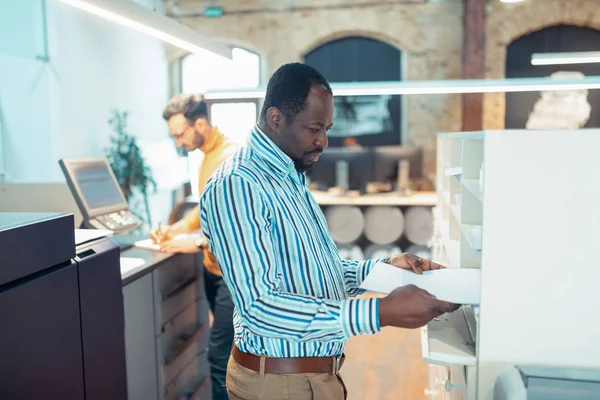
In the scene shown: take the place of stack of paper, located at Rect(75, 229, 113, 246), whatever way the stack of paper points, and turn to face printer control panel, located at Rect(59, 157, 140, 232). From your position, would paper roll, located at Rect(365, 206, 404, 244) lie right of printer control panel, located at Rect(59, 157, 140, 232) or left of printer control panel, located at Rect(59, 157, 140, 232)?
right

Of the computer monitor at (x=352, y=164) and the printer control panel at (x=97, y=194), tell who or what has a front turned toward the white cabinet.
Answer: the printer control panel at (x=97, y=194)

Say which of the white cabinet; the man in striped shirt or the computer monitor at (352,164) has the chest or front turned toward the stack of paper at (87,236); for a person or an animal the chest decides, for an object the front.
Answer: the white cabinet

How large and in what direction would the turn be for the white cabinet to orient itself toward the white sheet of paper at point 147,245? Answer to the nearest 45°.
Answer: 0° — it already faces it

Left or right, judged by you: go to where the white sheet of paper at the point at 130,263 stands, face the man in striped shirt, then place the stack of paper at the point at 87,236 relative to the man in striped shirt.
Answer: right

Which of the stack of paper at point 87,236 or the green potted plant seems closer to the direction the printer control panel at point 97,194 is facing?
the stack of paper

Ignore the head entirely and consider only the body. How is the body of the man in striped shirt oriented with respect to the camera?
to the viewer's right

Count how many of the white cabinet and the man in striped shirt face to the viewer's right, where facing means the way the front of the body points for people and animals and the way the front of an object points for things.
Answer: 1

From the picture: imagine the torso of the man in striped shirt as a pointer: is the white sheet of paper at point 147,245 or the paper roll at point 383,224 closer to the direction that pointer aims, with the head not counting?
the paper roll

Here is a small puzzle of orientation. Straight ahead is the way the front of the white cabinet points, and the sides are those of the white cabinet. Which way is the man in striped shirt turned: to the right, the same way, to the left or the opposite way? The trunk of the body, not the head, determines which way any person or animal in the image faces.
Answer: the opposite way

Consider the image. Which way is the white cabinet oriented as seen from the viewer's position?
to the viewer's left

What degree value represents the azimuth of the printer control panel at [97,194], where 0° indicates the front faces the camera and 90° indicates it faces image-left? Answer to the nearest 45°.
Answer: approximately 315°

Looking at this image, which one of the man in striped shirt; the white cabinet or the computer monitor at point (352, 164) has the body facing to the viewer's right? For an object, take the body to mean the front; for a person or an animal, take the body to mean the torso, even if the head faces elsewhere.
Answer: the man in striped shirt

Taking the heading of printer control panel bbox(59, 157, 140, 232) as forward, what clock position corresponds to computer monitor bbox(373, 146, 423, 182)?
computer monitor bbox(373, 146, 423, 182) is roughly at 9 o'clock from printer control panel bbox(59, 157, 140, 232).

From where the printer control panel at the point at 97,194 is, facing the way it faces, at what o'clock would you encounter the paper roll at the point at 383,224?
The paper roll is roughly at 9 o'clock from the printer control panel.
